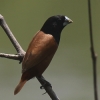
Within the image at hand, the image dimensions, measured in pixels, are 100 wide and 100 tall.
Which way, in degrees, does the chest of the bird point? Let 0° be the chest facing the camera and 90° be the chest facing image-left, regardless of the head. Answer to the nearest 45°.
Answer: approximately 270°
